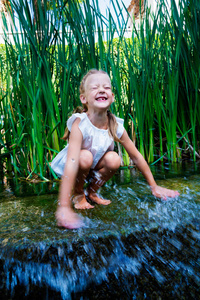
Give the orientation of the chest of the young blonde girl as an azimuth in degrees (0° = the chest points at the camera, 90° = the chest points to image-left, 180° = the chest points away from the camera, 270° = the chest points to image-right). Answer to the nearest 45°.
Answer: approximately 315°
